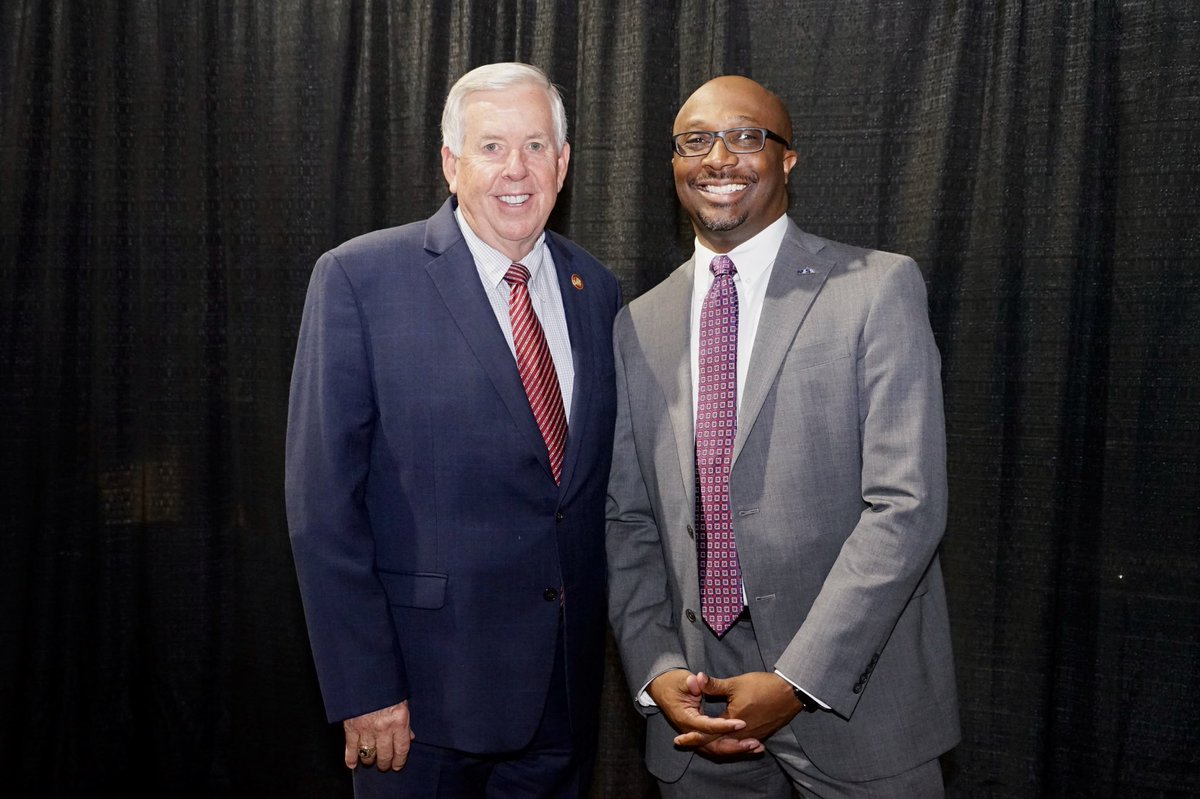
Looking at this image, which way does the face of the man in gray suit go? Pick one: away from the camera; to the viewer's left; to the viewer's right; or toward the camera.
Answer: toward the camera

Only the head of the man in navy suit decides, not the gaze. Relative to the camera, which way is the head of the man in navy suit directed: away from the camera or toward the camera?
toward the camera

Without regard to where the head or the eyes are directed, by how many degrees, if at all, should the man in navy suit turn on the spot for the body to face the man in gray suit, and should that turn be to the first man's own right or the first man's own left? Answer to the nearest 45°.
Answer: approximately 45° to the first man's own left

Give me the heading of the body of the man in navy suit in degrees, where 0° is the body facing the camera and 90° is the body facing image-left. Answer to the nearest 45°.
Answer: approximately 315°
